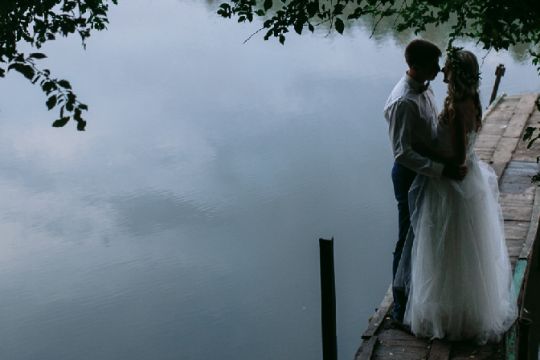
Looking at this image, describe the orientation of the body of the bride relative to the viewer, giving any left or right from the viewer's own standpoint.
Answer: facing to the left of the viewer

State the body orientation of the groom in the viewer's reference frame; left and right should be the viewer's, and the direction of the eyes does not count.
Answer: facing to the right of the viewer

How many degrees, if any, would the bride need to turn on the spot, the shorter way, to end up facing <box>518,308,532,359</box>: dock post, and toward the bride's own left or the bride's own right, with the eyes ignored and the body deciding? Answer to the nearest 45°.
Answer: approximately 135° to the bride's own left

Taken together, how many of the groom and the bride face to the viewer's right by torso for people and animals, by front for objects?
1

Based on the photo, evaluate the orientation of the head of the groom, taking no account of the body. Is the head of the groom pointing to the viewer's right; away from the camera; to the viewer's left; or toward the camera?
to the viewer's right

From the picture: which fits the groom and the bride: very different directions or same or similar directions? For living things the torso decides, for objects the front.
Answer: very different directions

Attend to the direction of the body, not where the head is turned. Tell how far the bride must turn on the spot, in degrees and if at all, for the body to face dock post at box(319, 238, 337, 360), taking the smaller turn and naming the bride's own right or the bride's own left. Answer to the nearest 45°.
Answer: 0° — they already face it
